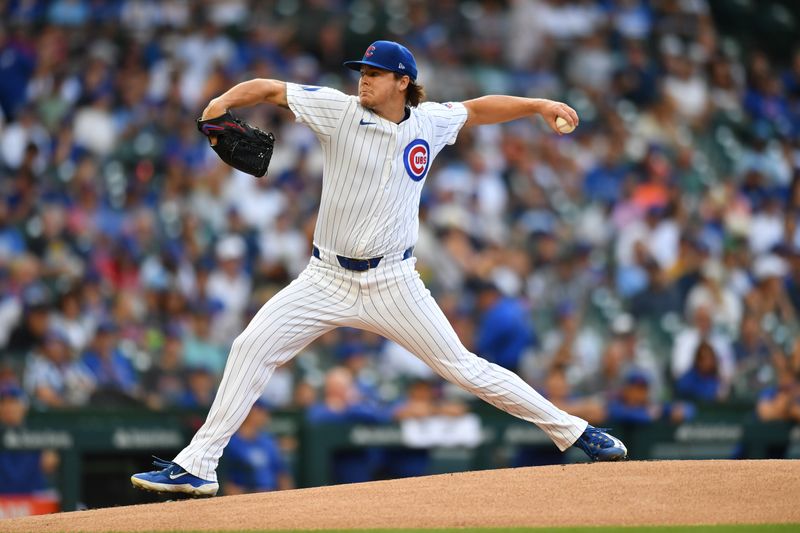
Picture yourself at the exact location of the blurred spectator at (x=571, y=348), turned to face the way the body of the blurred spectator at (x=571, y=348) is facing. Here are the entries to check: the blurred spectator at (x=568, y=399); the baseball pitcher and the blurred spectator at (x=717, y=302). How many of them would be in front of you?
2

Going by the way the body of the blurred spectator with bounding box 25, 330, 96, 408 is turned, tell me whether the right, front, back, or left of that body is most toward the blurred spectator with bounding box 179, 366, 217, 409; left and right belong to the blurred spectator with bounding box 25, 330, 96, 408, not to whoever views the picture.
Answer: left

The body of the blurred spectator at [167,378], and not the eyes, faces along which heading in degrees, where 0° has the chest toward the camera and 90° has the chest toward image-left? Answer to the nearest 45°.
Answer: approximately 0°

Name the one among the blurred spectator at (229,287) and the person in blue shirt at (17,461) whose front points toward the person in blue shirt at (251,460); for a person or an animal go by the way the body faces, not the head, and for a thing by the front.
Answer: the blurred spectator

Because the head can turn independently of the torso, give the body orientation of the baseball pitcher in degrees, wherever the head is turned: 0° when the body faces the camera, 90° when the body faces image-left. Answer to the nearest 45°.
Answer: approximately 0°
